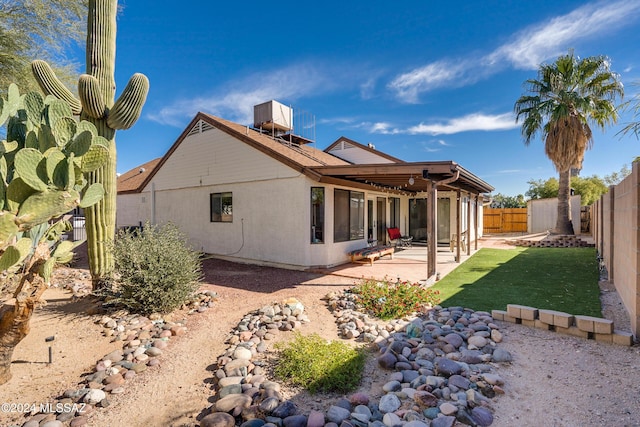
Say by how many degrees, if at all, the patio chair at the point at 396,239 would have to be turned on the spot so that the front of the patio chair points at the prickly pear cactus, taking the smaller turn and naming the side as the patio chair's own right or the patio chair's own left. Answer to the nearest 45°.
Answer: approximately 45° to the patio chair's own right

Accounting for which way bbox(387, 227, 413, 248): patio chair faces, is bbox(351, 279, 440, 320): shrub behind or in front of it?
in front
